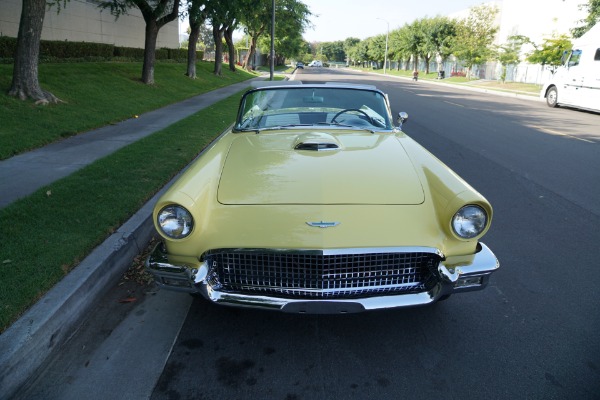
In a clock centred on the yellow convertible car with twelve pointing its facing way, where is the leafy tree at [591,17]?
The leafy tree is roughly at 7 o'clock from the yellow convertible car.

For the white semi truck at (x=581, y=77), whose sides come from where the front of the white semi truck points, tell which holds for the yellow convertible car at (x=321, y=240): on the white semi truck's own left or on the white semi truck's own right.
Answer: on the white semi truck's own left

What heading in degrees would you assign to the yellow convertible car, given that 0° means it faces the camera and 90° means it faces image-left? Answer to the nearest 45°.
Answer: approximately 0°

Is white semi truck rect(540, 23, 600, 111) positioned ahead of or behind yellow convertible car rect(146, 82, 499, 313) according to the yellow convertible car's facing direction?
behind

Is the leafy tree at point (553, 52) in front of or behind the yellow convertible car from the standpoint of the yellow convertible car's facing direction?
behind

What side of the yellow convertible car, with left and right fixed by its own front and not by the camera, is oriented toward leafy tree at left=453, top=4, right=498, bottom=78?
back

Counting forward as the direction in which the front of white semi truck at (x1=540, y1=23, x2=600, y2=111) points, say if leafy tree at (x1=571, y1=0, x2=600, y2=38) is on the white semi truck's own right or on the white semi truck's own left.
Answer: on the white semi truck's own right
